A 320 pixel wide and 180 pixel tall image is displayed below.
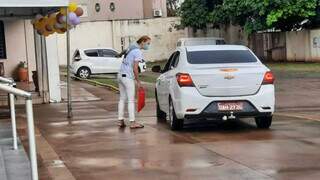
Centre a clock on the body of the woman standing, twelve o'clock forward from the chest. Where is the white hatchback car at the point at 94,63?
The white hatchback car is roughly at 9 o'clock from the woman standing.

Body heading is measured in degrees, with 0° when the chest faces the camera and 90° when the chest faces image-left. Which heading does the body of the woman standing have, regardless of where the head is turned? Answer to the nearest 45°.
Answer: approximately 270°

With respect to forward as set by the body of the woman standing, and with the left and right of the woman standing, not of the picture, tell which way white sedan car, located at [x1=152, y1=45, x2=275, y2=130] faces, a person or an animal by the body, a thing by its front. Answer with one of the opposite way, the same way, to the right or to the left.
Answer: to the left

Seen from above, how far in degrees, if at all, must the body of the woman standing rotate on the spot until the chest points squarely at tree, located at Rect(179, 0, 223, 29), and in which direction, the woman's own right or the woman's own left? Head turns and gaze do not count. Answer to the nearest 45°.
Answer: approximately 90° to the woman's own left

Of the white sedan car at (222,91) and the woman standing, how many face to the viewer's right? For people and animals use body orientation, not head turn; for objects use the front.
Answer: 1

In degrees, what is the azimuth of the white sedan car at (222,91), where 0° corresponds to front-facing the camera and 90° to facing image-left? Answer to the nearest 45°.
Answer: approximately 180°

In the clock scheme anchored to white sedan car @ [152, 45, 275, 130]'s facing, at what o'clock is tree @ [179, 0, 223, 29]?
The tree is roughly at 12 o'clock from the white sedan car.

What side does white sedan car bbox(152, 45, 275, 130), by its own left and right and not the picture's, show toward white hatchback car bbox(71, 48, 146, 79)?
front

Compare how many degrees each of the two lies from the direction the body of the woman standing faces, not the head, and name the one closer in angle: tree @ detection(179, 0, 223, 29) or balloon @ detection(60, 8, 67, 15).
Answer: the tree

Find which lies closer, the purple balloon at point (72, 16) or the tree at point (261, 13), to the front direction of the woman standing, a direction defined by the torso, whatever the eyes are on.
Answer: the tree

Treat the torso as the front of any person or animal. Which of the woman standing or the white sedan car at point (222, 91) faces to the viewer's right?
the woman standing
